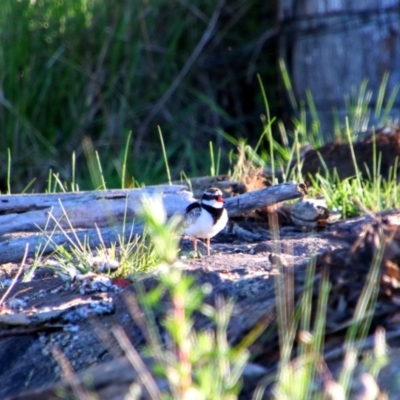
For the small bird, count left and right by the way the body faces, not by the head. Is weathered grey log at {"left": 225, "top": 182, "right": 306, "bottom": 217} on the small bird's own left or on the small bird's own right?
on the small bird's own left

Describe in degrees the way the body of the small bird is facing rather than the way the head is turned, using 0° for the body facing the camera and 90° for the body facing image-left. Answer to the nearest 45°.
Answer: approximately 315°

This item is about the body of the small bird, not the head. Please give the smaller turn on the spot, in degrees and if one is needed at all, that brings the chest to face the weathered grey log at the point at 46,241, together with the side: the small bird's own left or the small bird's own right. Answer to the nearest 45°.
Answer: approximately 135° to the small bird's own right

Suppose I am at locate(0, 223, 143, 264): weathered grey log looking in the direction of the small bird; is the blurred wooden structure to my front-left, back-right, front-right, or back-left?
front-left
